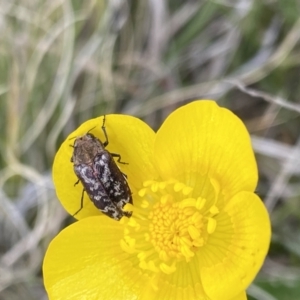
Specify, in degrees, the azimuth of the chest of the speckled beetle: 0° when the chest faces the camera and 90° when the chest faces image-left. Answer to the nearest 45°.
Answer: approximately 135°
